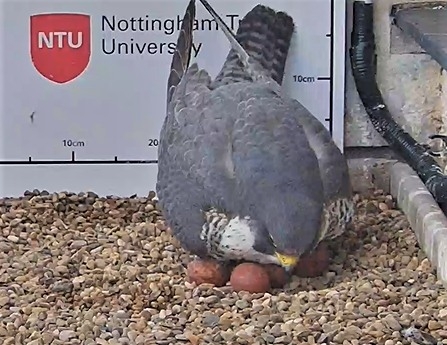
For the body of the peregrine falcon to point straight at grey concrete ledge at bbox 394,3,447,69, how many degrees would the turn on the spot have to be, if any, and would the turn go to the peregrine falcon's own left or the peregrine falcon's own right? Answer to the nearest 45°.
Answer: approximately 135° to the peregrine falcon's own left

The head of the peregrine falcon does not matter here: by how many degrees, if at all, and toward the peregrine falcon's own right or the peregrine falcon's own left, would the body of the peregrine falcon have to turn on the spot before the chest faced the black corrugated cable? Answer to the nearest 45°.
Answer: approximately 135° to the peregrine falcon's own left

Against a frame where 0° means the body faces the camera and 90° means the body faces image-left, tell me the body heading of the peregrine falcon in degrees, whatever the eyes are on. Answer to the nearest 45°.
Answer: approximately 0°

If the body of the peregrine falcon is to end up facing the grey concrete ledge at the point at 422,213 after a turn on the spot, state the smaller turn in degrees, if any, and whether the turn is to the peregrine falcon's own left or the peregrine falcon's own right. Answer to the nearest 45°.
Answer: approximately 135° to the peregrine falcon's own left
